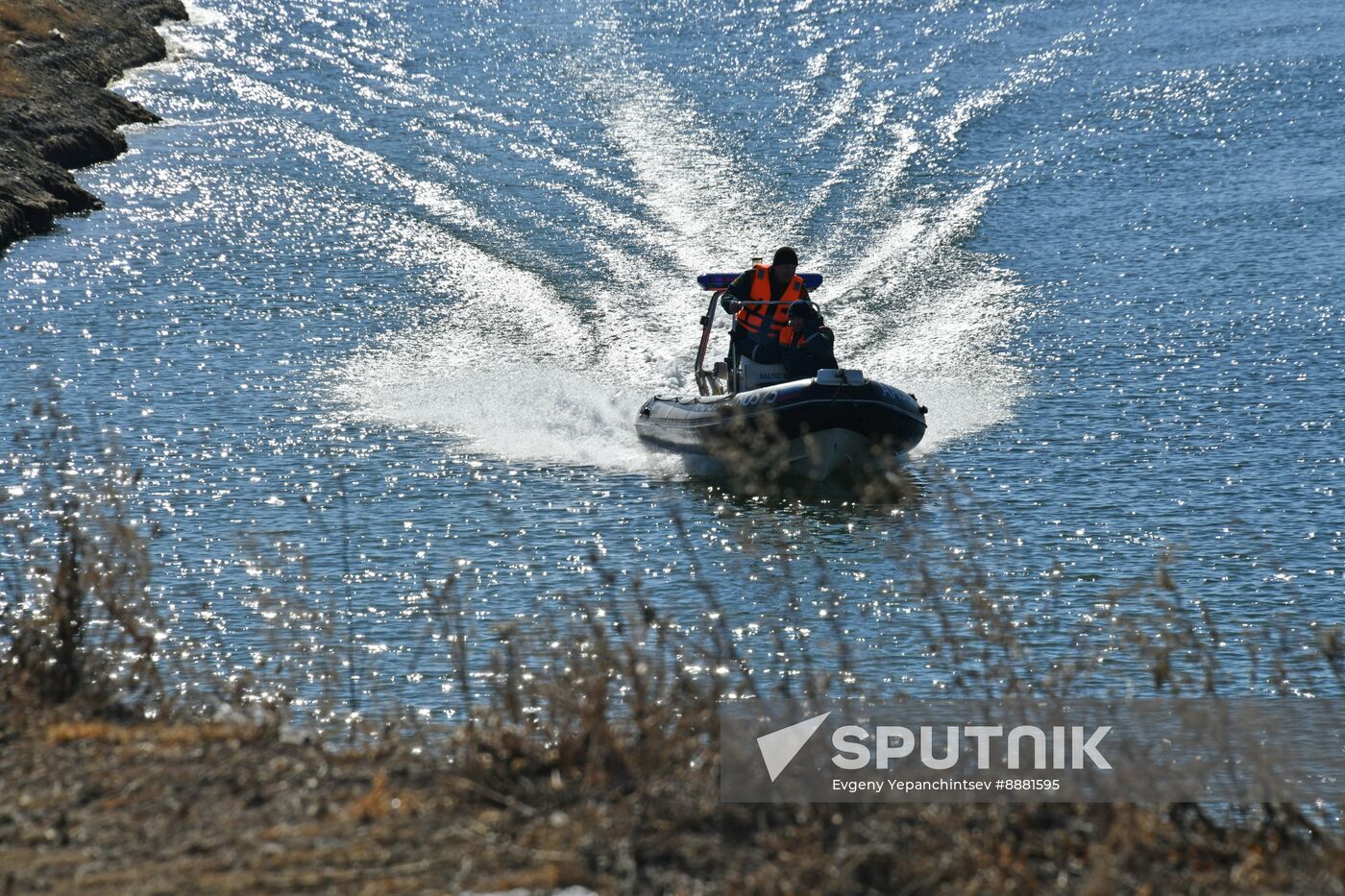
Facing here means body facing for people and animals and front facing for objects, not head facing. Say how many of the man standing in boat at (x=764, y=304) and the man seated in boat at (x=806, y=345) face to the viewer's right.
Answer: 0

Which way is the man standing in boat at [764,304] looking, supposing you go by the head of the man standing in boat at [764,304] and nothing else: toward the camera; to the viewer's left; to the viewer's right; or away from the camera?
toward the camera

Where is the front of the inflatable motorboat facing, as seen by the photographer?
facing the viewer and to the right of the viewer

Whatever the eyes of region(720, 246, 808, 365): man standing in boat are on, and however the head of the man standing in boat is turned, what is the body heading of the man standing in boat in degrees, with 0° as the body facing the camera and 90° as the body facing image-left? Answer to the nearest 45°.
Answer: approximately 0°

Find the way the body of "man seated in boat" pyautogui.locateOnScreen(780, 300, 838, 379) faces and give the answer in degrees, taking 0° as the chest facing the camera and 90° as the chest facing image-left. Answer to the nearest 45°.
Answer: approximately 45°
